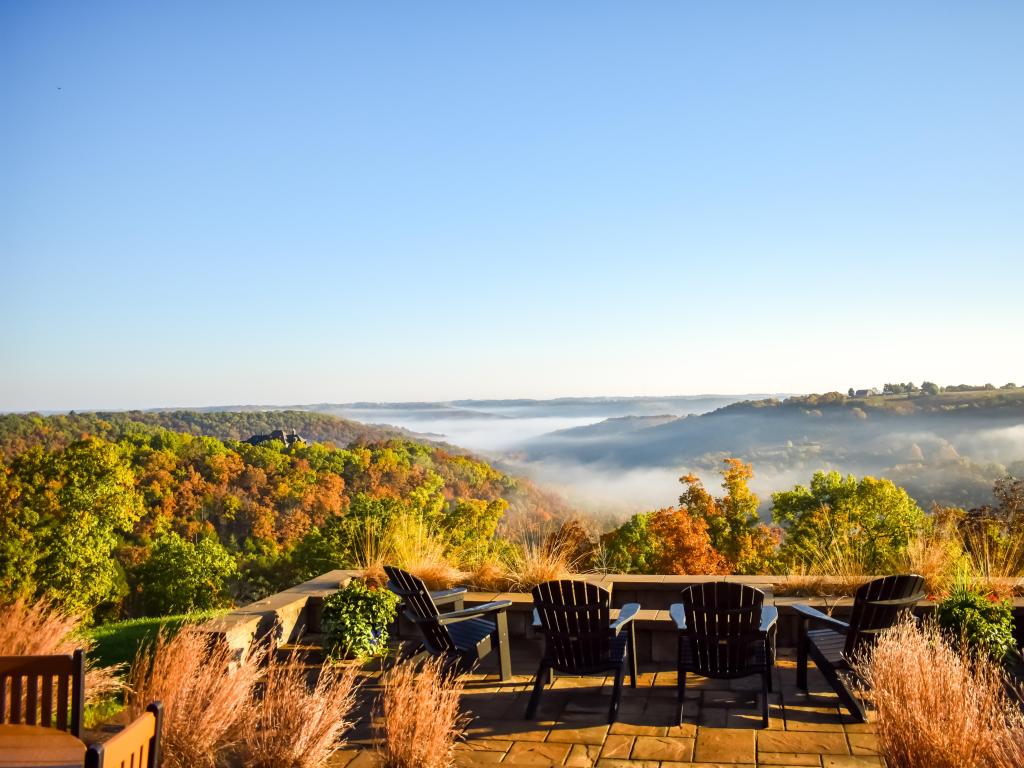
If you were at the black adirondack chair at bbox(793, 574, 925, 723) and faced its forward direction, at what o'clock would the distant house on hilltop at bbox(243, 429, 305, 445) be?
The distant house on hilltop is roughly at 12 o'clock from the black adirondack chair.

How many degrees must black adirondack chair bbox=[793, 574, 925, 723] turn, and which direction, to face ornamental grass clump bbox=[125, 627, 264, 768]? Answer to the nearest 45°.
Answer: approximately 90° to its left

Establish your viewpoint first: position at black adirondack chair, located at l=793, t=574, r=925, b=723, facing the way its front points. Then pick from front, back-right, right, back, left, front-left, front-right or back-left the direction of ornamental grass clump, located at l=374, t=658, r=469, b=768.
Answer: left

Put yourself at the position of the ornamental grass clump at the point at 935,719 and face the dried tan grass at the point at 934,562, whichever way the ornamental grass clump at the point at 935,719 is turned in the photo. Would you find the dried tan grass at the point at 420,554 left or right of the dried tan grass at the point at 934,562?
left

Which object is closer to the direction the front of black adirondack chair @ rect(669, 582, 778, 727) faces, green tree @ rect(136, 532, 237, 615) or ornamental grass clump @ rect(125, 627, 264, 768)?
the green tree

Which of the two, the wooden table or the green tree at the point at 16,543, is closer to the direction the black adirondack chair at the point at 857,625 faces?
the green tree

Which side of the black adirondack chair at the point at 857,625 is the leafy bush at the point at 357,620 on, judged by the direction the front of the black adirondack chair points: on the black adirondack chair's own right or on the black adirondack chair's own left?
on the black adirondack chair's own left

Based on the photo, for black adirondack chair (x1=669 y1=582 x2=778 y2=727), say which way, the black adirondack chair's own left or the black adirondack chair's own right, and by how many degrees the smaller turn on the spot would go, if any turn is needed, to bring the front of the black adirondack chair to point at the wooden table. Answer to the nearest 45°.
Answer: approximately 135° to the black adirondack chair's own left

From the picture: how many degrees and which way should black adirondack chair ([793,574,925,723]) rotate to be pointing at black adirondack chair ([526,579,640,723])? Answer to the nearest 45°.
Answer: approximately 45° to its left

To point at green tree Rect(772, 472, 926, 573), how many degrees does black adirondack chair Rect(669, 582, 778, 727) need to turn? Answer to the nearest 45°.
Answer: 0° — it already faces it

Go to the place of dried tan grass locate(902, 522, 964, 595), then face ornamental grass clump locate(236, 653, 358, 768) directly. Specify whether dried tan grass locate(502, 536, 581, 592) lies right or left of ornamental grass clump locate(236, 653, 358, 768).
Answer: right

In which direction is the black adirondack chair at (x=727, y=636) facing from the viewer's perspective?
away from the camera

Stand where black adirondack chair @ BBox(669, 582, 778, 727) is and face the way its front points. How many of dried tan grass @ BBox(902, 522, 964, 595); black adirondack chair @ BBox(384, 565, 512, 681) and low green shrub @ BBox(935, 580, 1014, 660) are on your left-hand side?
1
